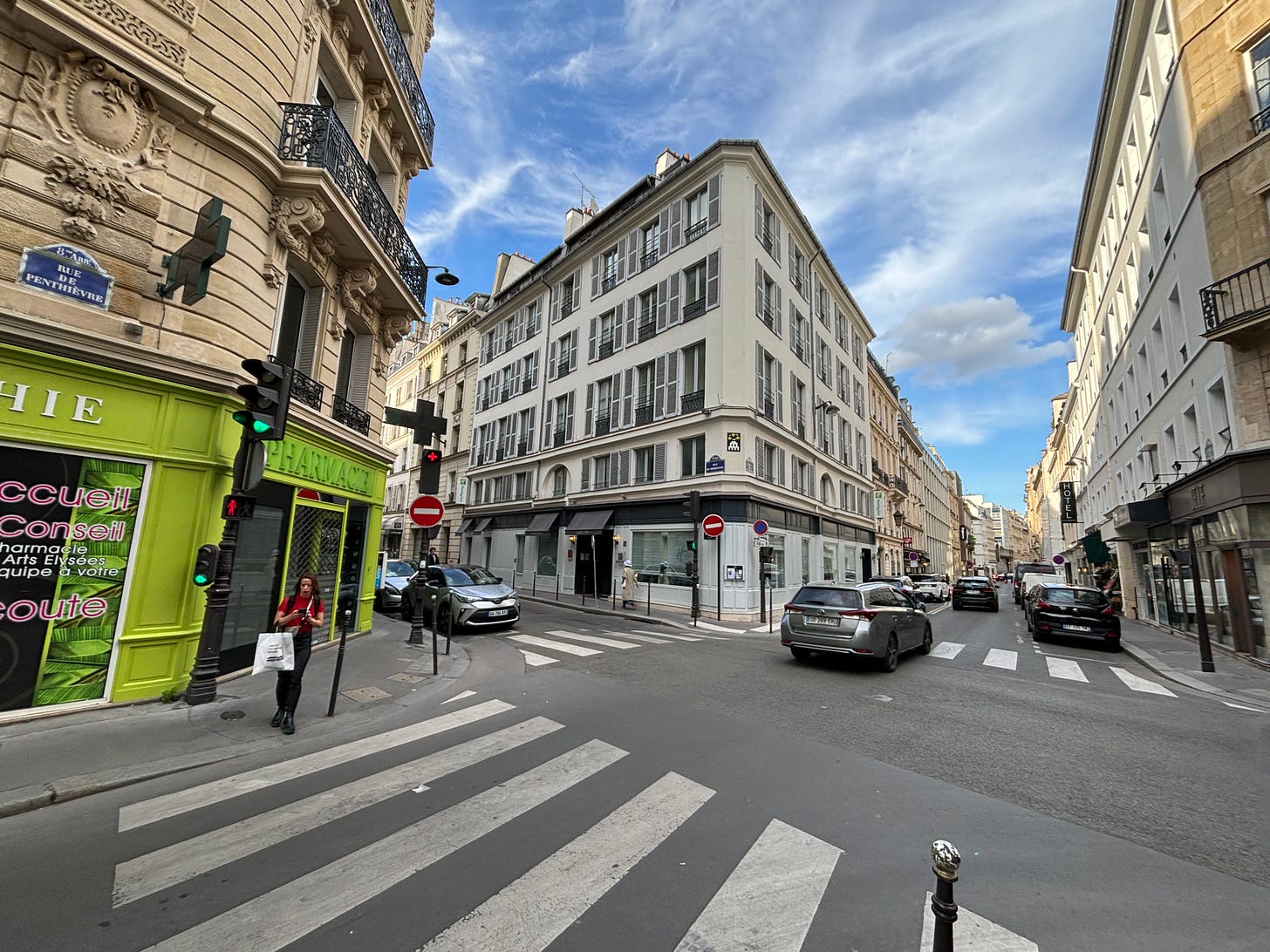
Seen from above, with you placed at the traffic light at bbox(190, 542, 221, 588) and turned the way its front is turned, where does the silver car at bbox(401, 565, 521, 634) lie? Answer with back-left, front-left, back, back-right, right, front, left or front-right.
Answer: back

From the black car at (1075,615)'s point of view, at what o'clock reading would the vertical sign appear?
The vertical sign is roughly at 12 o'clock from the black car.

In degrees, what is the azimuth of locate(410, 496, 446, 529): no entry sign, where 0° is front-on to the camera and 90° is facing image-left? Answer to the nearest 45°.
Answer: approximately 0°

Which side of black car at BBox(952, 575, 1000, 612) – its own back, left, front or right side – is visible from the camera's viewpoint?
back

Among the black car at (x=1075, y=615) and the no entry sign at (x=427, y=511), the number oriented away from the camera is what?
1

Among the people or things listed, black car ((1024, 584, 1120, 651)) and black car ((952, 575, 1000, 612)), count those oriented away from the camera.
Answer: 2

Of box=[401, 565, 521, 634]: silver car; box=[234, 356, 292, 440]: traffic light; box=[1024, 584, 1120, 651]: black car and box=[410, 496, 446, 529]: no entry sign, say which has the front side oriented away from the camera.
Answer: the black car

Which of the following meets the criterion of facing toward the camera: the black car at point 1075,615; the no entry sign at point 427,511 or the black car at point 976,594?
the no entry sign

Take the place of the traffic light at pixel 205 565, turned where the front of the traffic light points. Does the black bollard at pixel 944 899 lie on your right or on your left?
on your left

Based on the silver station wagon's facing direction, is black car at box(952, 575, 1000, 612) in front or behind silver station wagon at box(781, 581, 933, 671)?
in front

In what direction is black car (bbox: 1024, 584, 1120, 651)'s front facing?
away from the camera

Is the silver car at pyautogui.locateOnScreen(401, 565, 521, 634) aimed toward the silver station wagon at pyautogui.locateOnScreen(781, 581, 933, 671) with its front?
yes

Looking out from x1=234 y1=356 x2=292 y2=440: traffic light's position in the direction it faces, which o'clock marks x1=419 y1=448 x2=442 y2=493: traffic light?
x1=419 y1=448 x2=442 y2=493: traffic light is roughly at 6 o'clock from x1=234 y1=356 x2=292 y2=440: traffic light.

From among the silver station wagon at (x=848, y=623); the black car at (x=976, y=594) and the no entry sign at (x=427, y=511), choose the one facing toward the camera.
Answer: the no entry sign

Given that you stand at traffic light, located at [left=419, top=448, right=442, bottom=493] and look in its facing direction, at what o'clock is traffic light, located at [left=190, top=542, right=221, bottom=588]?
traffic light, located at [left=190, top=542, right=221, bottom=588] is roughly at 1 o'clock from traffic light, located at [left=419, top=448, right=442, bottom=493].

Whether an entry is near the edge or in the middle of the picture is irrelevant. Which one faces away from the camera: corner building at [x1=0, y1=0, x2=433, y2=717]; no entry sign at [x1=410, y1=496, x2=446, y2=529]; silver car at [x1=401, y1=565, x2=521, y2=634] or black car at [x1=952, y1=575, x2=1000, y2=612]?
the black car

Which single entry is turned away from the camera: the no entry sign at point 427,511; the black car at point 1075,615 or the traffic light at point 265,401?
the black car

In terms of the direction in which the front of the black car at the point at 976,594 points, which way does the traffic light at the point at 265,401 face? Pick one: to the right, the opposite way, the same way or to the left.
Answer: the opposite way
